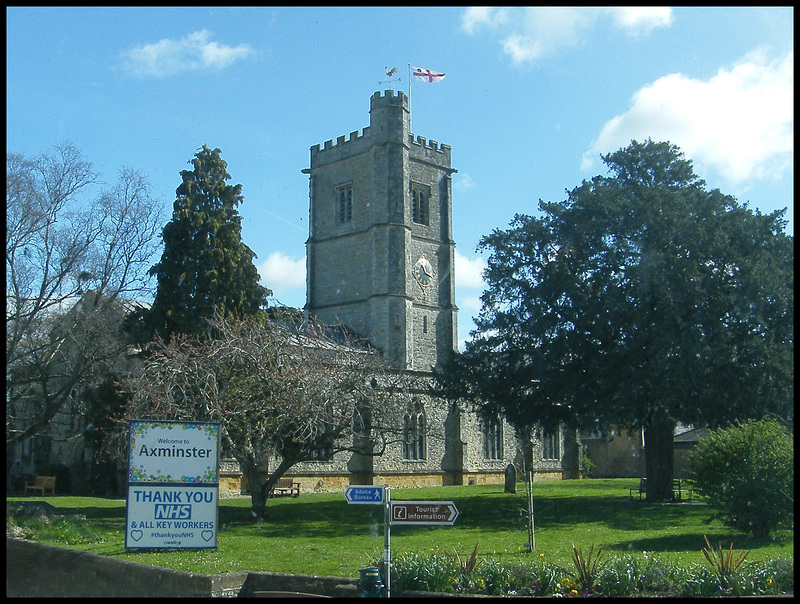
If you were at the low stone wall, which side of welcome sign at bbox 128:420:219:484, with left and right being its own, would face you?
front

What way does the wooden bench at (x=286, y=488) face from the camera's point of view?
toward the camera

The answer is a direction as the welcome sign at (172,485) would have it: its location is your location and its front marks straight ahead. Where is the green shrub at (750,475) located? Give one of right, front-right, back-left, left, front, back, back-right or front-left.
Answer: left

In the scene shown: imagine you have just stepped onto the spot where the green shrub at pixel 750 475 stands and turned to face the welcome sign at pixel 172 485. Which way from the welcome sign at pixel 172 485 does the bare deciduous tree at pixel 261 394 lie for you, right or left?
right

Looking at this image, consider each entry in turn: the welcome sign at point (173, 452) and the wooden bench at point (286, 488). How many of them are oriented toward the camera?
2

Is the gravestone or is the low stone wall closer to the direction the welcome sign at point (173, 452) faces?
the low stone wall

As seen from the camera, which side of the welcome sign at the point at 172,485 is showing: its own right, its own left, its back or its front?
front

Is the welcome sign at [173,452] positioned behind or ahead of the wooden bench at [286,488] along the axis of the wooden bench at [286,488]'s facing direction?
ahead

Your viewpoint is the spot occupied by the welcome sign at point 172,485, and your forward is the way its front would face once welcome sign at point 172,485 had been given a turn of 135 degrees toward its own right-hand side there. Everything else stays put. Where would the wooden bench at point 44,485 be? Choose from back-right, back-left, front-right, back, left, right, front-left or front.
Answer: front-right

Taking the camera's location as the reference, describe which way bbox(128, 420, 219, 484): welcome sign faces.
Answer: facing the viewer

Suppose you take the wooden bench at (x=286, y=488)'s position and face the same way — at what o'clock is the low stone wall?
The low stone wall is roughly at 12 o'clock from the wooden bench.

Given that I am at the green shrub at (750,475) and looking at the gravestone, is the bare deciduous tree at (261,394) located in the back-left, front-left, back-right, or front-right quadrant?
front-left

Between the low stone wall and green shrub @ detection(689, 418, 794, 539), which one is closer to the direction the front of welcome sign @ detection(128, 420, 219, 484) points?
the low stone wall
